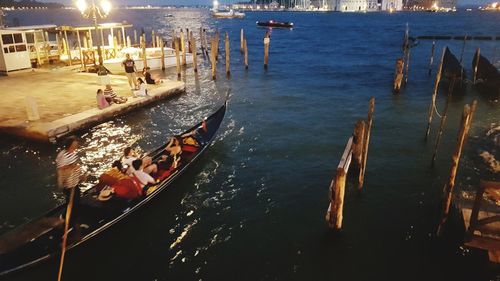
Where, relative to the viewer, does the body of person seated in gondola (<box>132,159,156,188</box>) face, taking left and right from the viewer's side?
facing away from the viewer and to the right of the viewer

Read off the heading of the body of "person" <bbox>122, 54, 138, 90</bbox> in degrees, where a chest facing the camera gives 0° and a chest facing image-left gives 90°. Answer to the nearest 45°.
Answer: approximately 315°

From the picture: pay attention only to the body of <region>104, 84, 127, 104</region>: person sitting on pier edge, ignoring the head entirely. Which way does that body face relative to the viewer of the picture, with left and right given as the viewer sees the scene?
facing to the right of the viewer

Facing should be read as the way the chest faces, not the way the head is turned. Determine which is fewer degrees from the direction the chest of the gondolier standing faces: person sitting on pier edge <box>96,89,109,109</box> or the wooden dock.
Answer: the person sitting on pier edge

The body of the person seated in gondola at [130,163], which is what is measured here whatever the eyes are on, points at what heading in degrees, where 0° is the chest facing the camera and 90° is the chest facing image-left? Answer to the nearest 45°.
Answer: approximately 270°

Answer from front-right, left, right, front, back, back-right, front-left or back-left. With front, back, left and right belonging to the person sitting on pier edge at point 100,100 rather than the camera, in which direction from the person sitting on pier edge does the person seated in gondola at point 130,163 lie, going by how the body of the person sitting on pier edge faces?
right

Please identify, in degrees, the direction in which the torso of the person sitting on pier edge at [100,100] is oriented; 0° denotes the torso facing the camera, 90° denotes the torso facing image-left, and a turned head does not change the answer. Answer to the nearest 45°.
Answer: approximately 270°

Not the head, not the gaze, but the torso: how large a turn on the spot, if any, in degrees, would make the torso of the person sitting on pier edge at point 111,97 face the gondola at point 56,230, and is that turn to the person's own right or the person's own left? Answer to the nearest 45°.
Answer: approximately 90° to the person's own right

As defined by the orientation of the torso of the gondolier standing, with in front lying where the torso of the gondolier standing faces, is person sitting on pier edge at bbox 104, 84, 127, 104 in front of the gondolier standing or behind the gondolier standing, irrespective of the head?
in front

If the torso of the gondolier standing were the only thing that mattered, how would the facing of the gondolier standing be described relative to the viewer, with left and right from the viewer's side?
facing away from the viewer and to the right of the viewer

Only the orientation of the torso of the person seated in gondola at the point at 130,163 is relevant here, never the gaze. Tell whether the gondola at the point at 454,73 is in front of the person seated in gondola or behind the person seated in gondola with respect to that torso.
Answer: in front
